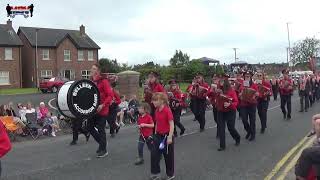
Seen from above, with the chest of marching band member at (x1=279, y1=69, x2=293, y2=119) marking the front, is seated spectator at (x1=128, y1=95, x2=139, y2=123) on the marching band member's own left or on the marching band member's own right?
on the marching band member's own right

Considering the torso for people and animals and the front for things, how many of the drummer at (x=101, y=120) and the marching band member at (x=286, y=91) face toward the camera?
1

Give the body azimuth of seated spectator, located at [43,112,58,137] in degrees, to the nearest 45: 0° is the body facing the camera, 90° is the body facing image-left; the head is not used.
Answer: approximately 315°

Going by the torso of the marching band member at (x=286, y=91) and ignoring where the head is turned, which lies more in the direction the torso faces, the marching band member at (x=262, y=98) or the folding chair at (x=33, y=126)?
the marching band member

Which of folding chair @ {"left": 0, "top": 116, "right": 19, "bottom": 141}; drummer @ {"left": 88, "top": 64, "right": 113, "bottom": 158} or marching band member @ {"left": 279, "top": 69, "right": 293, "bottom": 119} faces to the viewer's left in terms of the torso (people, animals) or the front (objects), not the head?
the drummer

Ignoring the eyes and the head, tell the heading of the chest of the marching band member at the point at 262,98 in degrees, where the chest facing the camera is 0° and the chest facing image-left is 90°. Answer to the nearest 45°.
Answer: approximately 45°

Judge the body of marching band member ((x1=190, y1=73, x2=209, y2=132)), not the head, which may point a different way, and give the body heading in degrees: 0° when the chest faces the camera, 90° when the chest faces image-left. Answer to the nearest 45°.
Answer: approximately 45°

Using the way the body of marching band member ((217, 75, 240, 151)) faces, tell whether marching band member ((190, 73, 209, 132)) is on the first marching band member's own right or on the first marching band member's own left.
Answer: on the first marching band member's own right
